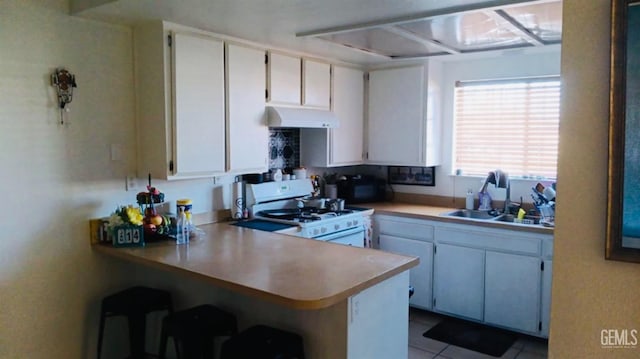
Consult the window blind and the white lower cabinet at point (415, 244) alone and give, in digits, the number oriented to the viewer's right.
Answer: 0

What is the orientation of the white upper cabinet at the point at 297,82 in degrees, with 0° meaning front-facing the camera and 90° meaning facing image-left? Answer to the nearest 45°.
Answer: approximately 315°

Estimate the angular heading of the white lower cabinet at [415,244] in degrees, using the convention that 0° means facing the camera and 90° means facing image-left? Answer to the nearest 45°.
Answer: approximately 45°

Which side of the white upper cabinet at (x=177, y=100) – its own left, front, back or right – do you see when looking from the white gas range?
left

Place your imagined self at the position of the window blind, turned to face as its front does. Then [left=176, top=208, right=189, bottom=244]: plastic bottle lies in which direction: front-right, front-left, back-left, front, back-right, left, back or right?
front

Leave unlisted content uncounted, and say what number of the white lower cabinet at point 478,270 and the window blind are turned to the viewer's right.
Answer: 0

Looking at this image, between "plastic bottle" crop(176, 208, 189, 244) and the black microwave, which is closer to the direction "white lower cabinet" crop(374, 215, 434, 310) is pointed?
the plastic bottle

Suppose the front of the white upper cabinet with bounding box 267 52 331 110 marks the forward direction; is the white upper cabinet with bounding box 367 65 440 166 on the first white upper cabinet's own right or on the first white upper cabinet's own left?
on the first white upper cabinet's own left

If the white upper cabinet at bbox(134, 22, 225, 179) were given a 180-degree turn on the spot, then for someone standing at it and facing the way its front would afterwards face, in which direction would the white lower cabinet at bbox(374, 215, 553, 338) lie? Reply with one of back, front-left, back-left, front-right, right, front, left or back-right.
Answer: back-right

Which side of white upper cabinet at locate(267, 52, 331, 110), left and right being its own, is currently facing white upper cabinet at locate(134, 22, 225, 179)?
right

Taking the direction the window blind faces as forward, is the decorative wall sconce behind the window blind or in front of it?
in front

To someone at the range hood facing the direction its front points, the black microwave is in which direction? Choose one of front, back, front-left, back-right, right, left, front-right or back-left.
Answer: left

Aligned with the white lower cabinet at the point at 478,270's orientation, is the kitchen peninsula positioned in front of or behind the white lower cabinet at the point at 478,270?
in front

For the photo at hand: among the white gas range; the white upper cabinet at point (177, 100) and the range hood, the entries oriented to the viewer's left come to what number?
0

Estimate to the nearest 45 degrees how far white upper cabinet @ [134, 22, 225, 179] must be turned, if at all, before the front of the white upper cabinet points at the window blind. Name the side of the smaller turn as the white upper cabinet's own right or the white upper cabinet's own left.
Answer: approximately 45° to the white upper cabinet's own left
